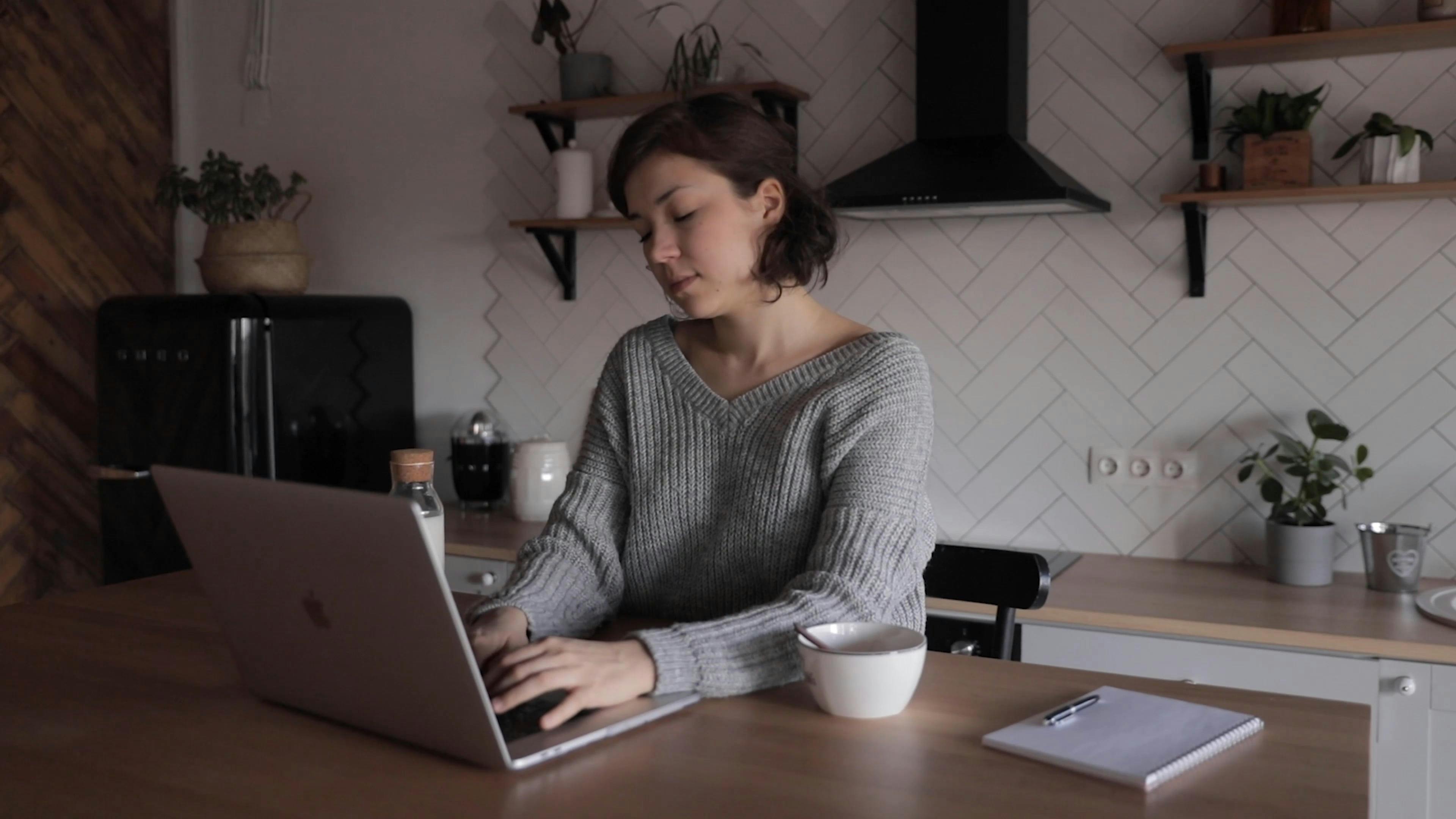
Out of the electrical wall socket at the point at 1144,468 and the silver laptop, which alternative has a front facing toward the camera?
the electrical wall socket

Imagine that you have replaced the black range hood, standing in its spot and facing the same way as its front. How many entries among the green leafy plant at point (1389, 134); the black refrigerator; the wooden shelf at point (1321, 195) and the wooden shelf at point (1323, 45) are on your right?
1

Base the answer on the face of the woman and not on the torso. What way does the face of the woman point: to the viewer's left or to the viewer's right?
to the viewer's left

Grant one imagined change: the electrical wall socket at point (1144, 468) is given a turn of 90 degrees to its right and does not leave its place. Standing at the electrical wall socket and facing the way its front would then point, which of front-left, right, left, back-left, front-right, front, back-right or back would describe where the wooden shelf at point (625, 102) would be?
front

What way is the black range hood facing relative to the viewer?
toward the camera

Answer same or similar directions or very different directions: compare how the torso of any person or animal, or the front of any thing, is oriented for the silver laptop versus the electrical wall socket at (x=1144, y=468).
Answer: very different directions

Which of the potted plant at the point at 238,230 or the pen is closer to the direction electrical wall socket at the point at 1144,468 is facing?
the pen

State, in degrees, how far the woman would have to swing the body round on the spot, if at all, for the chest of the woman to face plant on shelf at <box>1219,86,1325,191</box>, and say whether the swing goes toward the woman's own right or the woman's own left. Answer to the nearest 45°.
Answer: approximately 180°

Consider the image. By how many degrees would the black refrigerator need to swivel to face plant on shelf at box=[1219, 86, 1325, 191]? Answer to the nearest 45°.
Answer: approximately 90° to its left

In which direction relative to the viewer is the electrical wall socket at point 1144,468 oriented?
toward the camera

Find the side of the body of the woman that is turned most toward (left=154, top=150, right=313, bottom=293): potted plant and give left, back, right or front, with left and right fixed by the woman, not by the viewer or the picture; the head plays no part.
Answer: right

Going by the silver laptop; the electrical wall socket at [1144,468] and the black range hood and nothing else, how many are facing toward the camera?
2
